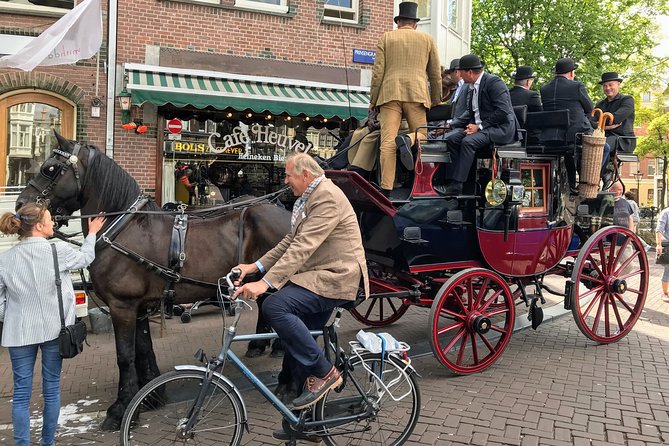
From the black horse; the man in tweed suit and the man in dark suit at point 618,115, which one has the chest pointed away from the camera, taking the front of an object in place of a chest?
the man in tweed suit

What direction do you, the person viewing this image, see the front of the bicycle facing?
facing to the left of the viewer

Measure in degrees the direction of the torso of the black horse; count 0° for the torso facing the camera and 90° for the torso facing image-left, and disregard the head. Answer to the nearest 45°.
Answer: approximately 90°

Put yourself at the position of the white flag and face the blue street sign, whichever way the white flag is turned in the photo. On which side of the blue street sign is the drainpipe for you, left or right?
left

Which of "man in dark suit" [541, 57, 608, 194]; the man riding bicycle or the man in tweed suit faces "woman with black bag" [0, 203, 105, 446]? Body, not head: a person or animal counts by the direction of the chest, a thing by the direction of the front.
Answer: the man riding bicycle

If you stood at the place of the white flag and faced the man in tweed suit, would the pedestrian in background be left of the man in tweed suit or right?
left

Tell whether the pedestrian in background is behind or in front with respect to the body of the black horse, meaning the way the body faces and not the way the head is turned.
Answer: behind

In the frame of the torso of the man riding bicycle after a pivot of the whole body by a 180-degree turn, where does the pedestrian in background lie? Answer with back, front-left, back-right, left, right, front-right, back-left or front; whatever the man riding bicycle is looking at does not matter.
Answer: front-left

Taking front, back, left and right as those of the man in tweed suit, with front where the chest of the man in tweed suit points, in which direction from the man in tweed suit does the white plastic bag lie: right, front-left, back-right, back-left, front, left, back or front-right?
back
